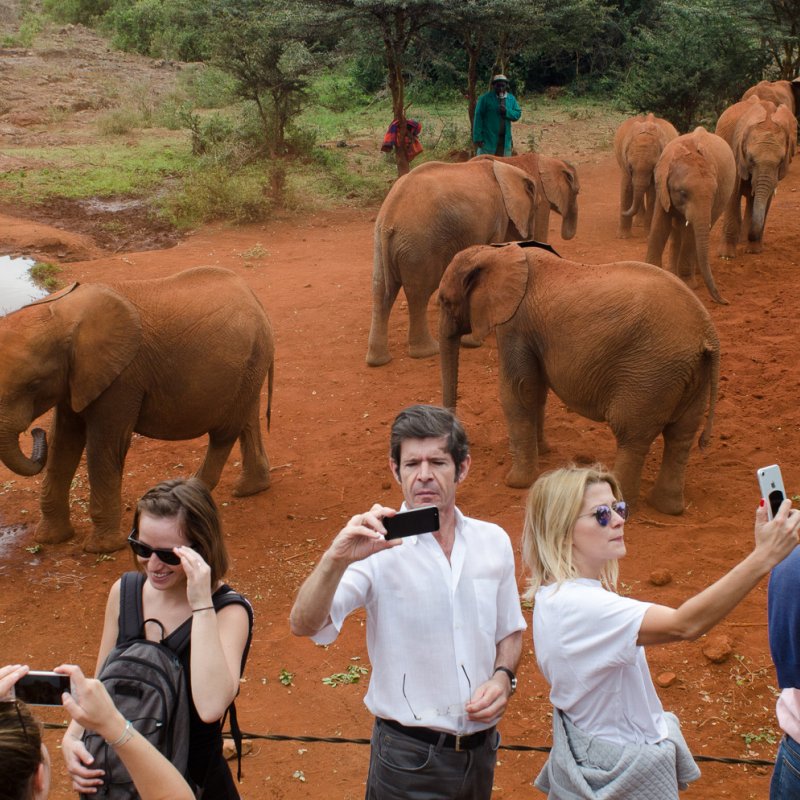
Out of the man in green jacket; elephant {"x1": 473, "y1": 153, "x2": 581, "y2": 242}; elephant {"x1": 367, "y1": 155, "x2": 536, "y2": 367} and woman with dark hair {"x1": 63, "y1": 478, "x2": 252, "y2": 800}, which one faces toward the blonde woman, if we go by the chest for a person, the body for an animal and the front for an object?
the man in green jacket

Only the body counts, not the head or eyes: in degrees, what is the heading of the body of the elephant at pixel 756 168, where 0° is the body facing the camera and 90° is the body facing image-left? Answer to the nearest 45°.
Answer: approximately 315°

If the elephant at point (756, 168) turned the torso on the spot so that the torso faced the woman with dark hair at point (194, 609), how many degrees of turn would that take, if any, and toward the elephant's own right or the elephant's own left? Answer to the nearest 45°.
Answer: approximately 45° to the elephant's own right

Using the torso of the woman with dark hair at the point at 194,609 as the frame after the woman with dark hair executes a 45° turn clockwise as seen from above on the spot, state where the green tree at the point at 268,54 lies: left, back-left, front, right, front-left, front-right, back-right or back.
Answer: right

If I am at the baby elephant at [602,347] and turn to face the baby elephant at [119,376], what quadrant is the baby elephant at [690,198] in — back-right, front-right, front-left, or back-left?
back-right

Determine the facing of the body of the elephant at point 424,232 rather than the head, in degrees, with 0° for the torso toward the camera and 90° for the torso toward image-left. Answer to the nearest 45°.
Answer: approximately 225°

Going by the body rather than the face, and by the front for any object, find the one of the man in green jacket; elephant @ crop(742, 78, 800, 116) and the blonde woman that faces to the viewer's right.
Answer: the blonde woman

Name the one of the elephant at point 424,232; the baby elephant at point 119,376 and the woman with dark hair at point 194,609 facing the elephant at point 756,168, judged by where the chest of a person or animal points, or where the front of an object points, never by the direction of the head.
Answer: the elephant at point 424,232
